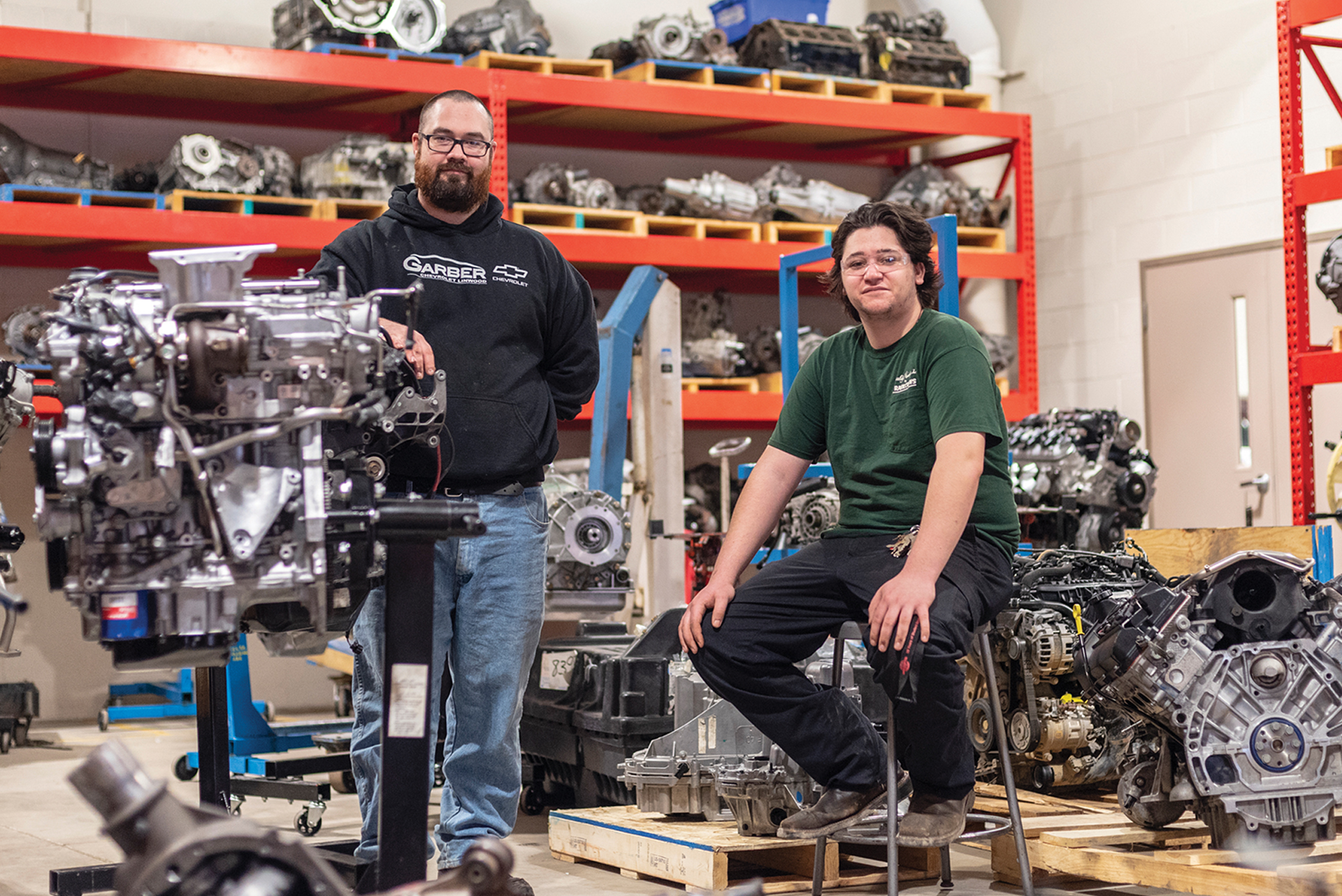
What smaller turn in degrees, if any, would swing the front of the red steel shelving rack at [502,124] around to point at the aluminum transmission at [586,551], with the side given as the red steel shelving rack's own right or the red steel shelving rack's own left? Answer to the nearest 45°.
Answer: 0° — it already faces it

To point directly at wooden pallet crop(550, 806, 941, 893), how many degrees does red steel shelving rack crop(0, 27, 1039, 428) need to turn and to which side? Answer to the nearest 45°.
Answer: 0° — it already faces it

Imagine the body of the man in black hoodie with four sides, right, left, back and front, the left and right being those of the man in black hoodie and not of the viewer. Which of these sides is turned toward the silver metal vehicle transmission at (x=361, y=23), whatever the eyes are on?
back

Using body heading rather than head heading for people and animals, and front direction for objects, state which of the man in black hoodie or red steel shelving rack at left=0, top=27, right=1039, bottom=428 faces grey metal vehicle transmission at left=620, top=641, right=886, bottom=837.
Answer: the red steel shelving rack

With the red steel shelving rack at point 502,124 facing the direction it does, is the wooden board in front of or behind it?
in front

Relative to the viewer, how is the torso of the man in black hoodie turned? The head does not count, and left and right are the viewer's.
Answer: facing the viewer

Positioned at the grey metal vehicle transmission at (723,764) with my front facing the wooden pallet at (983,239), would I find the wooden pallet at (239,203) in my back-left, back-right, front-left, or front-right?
front-left

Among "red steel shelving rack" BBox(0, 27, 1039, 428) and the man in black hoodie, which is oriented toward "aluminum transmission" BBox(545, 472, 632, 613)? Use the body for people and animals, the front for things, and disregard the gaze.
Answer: the red steel shelving rack

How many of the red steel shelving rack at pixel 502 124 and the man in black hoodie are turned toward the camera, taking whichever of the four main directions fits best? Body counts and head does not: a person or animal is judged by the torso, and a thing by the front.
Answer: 2

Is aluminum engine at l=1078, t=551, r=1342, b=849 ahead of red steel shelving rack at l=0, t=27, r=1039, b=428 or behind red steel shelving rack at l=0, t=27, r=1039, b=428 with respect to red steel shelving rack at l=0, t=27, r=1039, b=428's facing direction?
ahead

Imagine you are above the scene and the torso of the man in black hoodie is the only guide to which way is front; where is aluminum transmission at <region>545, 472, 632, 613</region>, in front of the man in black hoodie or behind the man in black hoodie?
behind
